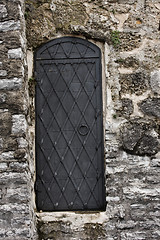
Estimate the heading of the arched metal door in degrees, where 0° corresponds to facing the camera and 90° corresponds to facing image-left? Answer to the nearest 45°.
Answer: approximately 0°
